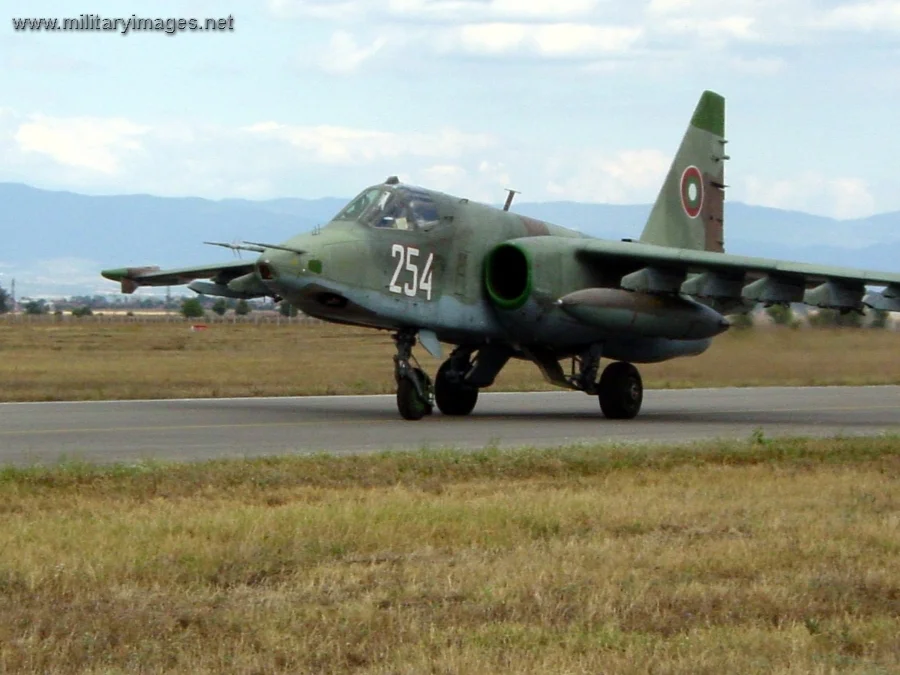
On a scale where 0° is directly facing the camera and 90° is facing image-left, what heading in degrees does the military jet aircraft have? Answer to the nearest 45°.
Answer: approximately 45°
